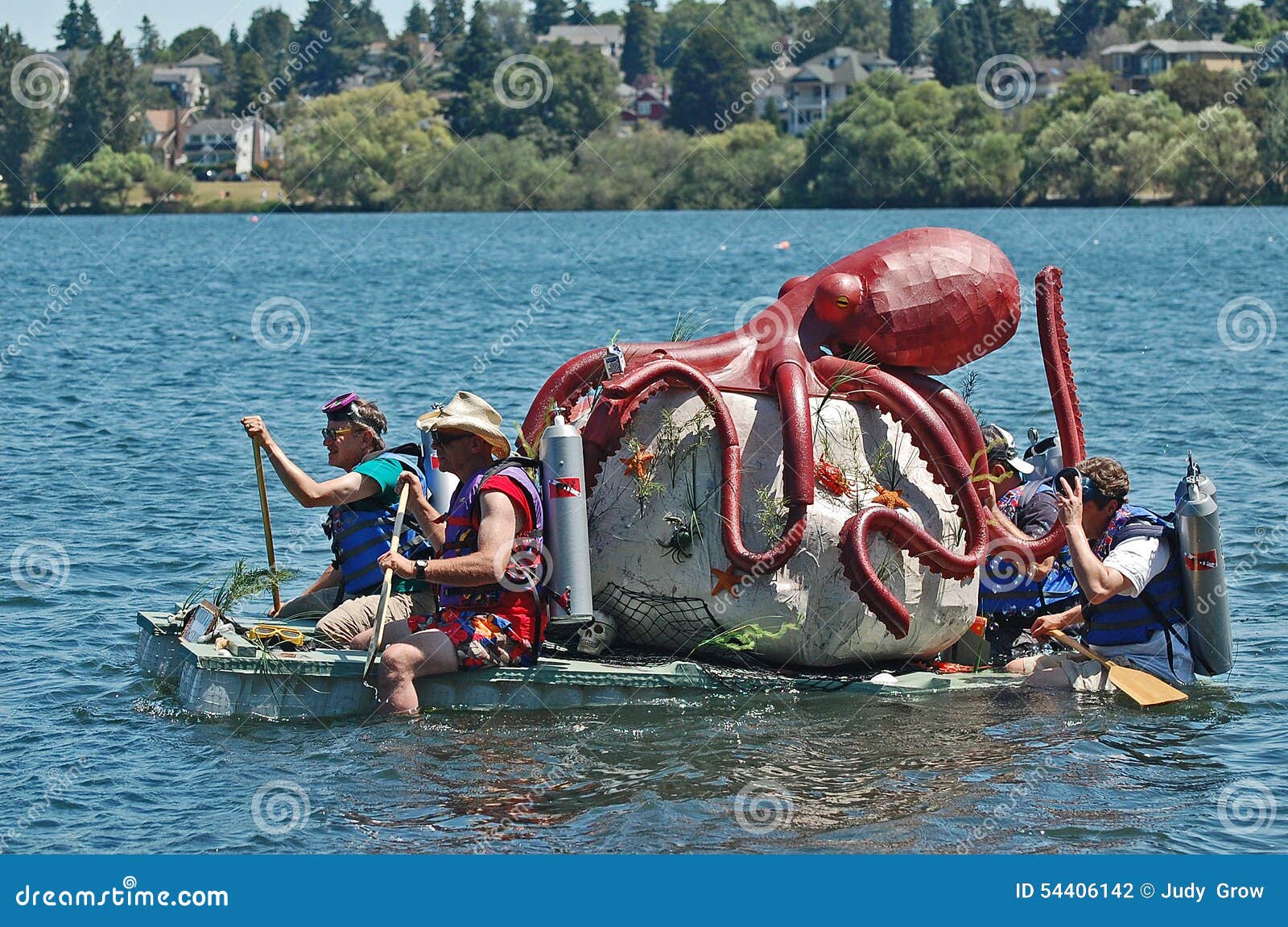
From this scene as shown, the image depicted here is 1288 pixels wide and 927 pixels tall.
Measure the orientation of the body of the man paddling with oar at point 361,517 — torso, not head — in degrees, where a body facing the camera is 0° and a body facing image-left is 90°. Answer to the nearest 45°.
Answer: approximately 90°

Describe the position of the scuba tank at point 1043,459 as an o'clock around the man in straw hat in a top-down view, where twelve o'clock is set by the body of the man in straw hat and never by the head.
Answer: The scuba tank is roughly at 5 o'clock from the man in straw hat.

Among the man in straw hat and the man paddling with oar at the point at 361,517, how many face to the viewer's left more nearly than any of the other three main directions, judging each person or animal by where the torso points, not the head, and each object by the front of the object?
2

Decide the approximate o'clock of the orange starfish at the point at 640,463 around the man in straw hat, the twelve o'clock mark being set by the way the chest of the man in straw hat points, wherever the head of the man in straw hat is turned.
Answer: The orange starfish is roughly at 5 o'clock from the man in straw hat.

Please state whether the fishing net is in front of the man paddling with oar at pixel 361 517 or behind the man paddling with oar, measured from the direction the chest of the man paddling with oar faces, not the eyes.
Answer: behind

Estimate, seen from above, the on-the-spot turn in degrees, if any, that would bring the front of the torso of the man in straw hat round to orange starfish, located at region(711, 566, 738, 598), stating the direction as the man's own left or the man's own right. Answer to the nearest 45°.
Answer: approximately 180°

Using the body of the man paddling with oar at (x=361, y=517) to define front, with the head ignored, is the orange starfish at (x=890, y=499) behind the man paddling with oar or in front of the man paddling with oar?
behind

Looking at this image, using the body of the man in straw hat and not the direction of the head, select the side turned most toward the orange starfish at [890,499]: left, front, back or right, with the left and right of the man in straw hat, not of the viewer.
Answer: back

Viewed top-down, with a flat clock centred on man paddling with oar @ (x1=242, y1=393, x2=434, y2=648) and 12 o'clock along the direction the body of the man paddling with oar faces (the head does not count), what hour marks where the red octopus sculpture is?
The red octopus sculpture is roughly at 6 o'clock from the man paddling with oar.

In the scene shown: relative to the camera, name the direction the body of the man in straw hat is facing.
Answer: to the viewer's left

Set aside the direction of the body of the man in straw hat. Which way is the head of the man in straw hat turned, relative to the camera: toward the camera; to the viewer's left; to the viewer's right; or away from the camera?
to the viewer's left

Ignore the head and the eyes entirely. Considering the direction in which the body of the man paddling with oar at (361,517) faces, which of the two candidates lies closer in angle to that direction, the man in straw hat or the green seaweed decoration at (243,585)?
the green seaweed decoration
